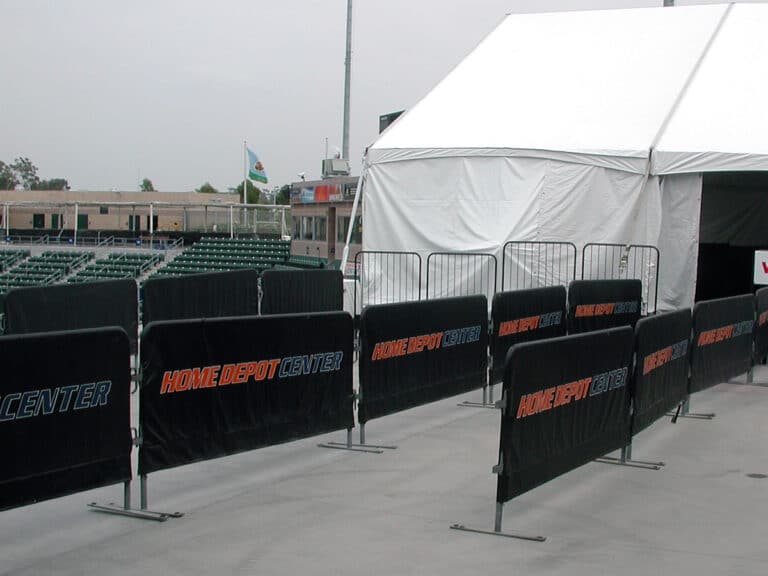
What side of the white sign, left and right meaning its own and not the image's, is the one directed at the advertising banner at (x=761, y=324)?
front

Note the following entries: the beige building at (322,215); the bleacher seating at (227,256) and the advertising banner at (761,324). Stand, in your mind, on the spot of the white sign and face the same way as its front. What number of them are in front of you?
1

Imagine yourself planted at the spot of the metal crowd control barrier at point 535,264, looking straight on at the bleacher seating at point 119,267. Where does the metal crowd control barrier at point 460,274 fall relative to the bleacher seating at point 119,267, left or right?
left

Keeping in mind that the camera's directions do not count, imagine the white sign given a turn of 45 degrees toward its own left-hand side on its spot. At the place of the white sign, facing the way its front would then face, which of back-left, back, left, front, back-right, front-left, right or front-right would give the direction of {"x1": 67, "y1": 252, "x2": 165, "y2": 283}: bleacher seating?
back

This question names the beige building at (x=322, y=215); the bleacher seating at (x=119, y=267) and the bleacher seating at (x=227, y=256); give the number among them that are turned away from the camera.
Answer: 0

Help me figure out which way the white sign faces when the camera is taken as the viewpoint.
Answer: facing the viewer

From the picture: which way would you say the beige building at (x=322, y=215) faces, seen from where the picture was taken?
facing the viewer and to the left of the viewer

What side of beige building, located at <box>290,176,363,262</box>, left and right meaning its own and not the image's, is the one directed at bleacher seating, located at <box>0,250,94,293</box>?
right

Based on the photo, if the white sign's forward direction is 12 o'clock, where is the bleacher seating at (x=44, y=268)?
The bleacher seating is roughly at 4 o'clock from the white sign.
